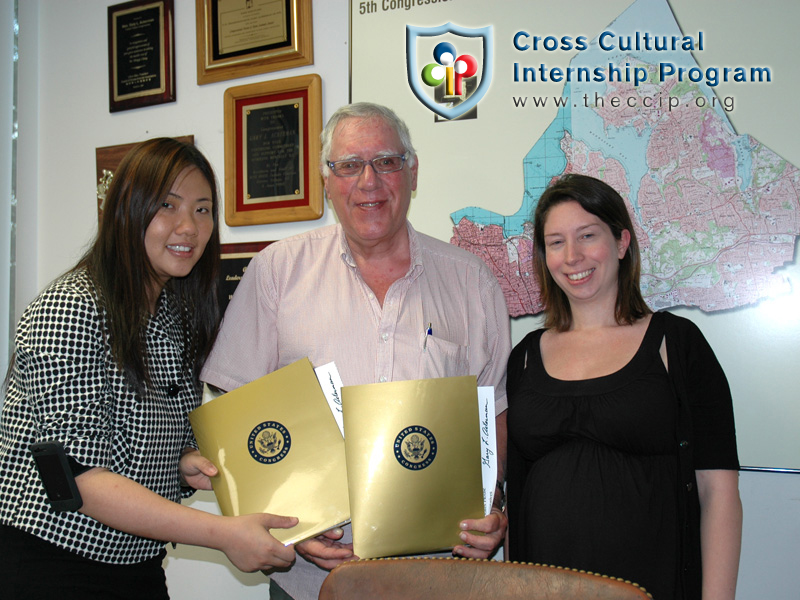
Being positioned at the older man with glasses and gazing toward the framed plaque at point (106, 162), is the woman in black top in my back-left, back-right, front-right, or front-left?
back-right

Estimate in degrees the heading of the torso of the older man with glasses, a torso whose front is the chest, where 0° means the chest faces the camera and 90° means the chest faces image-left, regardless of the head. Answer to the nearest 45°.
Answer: approximately 0°

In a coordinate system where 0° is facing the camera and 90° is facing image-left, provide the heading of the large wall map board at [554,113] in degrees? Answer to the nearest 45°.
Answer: approximately 0°
